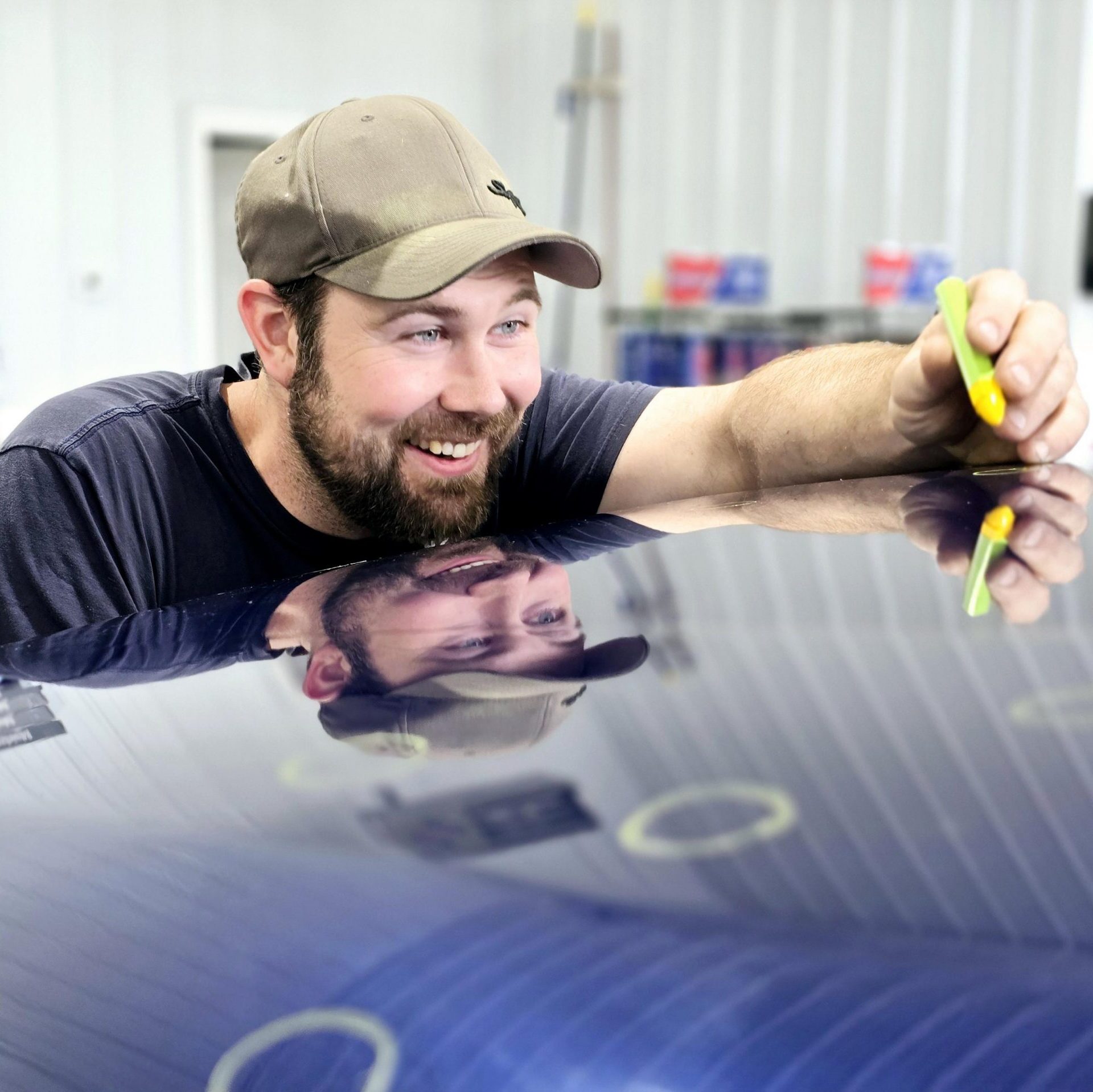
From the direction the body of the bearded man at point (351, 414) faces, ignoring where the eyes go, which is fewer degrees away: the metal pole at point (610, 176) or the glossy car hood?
the glossy car hood

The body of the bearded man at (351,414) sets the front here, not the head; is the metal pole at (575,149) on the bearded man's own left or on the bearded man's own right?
on the bearded man's own left

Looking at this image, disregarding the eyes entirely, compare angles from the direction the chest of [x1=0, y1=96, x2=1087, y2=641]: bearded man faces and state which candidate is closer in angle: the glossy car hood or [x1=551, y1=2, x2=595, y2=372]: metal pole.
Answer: the glossy car hood

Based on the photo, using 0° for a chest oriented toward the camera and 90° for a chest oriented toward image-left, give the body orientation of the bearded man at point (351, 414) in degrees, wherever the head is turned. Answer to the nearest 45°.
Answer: approximately 315°

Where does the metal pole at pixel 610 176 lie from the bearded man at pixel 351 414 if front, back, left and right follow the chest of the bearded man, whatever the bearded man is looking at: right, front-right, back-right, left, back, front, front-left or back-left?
back-left

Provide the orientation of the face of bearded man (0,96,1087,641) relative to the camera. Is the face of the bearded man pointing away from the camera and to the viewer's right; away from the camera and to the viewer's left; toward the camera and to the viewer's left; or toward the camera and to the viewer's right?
toward the camera and to the viewer's right
